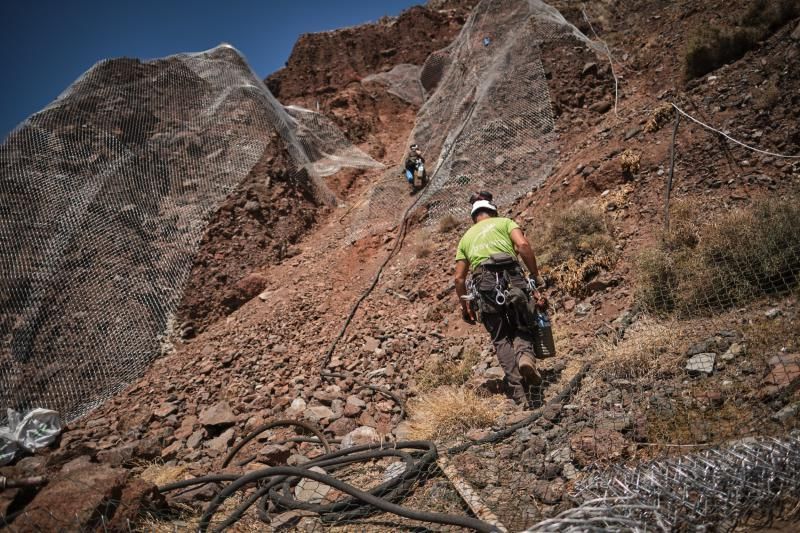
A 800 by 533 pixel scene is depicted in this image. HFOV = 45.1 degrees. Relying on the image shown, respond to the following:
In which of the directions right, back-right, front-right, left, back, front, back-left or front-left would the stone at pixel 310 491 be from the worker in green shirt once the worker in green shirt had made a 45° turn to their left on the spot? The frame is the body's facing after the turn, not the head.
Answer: left

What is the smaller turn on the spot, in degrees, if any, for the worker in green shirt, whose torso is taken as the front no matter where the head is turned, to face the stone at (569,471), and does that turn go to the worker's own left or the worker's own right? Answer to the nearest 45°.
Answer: approximately 180°

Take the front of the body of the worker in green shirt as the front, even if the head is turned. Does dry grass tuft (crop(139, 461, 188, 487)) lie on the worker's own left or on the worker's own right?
on the worker's own left

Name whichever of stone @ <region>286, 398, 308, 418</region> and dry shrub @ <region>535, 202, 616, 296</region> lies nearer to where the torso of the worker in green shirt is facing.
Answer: the dry shrub

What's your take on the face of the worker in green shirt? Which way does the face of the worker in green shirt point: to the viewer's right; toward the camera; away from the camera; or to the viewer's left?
away from the camera

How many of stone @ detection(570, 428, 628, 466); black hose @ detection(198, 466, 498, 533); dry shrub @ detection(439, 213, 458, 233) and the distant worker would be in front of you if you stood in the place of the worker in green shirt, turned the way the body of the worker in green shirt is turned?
2

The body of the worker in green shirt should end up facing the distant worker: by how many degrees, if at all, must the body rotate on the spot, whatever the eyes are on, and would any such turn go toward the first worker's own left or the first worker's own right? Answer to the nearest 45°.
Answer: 0° — they already face them

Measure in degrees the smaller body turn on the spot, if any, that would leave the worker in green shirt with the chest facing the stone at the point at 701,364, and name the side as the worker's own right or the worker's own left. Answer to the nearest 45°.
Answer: approximately 135° to the worker's own right

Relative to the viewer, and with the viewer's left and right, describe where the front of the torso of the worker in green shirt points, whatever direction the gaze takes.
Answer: facing away from the viewer

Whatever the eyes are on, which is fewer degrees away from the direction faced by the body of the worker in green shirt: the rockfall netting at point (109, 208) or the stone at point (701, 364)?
the rockfall netting

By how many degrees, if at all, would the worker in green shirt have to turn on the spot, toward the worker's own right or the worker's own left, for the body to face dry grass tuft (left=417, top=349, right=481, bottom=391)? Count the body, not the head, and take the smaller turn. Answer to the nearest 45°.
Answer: approximately 45° to the worker's own left

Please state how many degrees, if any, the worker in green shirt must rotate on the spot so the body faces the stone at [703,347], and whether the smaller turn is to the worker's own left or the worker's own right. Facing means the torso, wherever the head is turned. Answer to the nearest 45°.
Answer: approximately 135° to the worker's own right

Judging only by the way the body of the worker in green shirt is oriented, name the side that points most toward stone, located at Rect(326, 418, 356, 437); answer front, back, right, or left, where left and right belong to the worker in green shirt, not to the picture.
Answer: left
